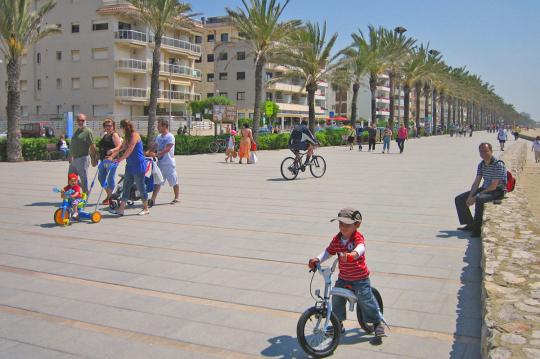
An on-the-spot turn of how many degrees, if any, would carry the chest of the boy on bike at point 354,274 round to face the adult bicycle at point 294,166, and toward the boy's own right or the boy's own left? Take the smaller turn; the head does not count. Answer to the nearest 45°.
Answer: approximately 135° to the boy's own right

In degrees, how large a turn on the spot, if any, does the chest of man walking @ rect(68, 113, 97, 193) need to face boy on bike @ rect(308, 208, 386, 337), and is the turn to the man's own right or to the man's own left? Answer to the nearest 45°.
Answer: approximately 45° to the man's own left

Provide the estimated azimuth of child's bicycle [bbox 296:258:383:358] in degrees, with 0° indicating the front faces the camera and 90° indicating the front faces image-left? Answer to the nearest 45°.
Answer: approximately 45°

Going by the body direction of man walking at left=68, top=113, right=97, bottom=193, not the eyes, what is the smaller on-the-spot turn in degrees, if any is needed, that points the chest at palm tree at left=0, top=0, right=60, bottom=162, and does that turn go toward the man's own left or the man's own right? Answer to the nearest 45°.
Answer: approximately 135° to the man's own right

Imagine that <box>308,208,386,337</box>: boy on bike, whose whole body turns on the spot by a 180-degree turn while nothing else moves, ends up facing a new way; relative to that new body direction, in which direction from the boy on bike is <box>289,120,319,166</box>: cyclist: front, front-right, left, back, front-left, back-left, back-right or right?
front-left

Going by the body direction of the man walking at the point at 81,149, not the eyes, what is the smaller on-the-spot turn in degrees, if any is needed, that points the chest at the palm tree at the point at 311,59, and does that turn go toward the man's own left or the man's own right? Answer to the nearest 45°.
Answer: approximately 180°

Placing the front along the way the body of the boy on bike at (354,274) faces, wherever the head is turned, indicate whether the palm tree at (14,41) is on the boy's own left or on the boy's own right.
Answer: on the boy's own right

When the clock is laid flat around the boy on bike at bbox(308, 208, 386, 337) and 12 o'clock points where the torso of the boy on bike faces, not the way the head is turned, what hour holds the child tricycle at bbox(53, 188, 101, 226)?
The child tricycle is roughly at 3 o'clock from the boy on bike.

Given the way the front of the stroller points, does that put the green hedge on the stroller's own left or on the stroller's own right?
on the stroller's own right

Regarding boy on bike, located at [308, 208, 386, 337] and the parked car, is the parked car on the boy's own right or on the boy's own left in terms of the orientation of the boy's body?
on the boy's own right

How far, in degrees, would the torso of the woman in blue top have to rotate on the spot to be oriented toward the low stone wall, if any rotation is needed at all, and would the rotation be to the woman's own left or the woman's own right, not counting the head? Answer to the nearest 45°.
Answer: approximately 135° to the woman's own left

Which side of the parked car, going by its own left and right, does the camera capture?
left
